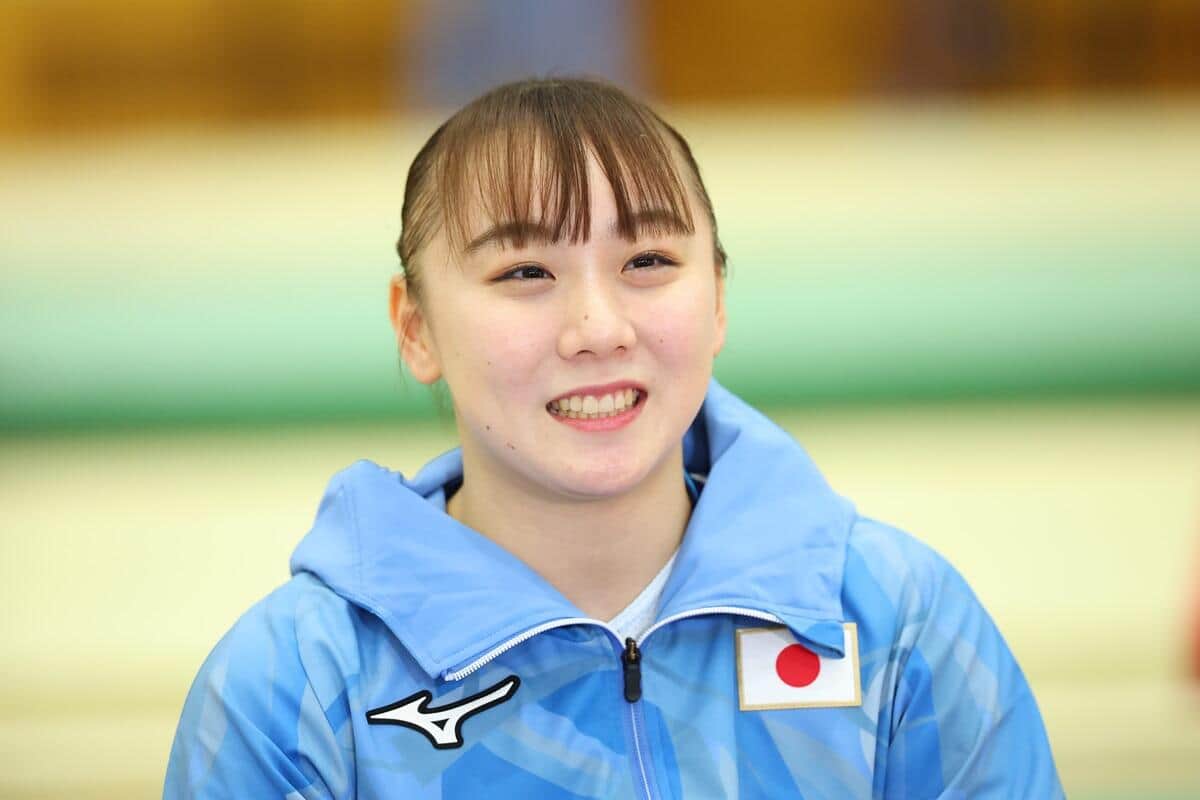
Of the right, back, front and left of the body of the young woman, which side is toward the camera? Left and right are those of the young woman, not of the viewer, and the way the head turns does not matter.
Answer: front
